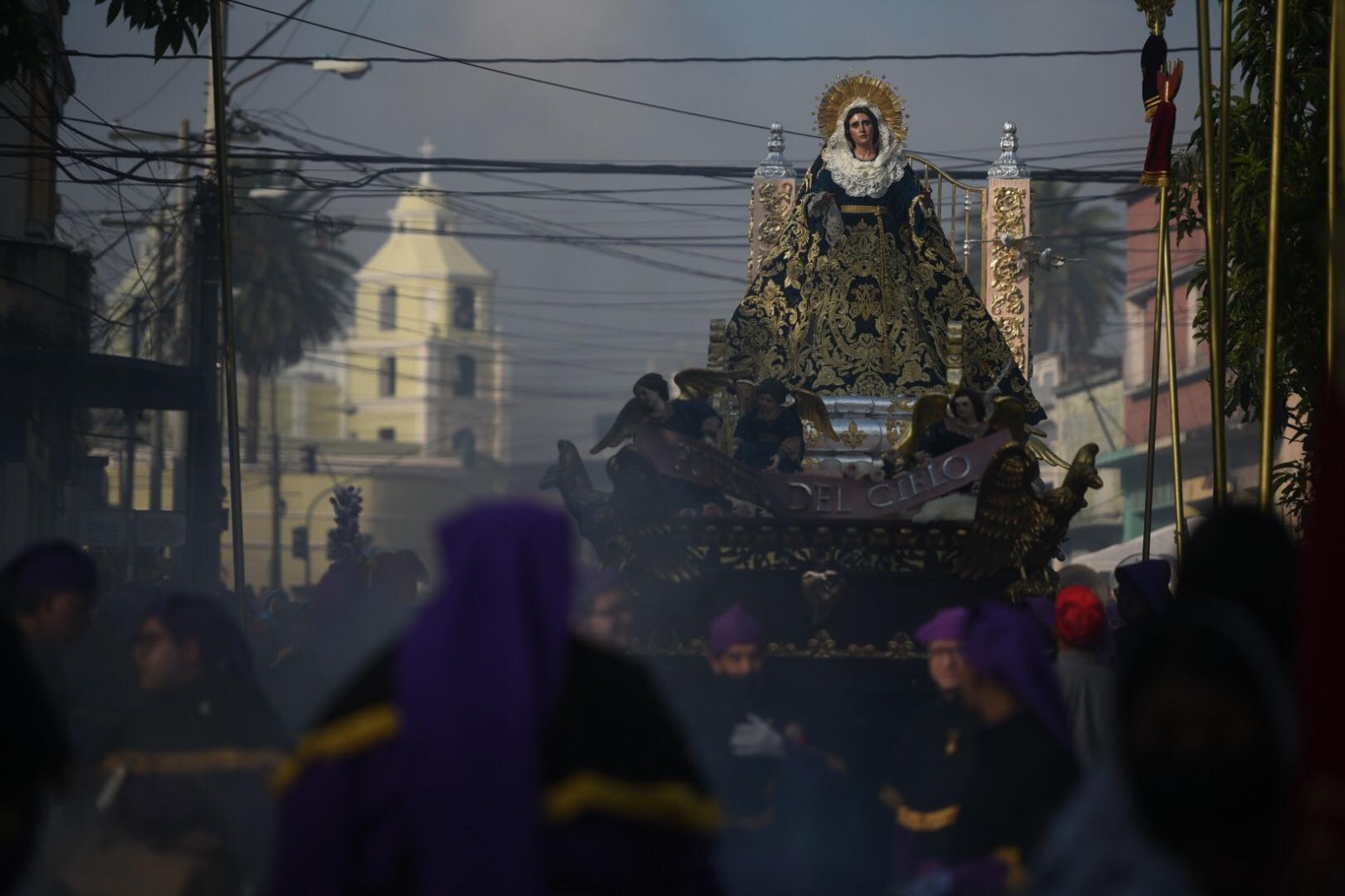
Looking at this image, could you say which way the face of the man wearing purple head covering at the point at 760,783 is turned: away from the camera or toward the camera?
toward the camera

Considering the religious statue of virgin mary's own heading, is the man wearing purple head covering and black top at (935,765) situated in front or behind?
in front

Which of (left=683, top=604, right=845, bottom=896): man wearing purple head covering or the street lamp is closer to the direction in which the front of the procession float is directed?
the man wearing purple head covering

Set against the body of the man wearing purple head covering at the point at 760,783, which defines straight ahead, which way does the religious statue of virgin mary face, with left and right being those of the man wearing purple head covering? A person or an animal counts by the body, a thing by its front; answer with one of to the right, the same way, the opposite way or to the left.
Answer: the same way

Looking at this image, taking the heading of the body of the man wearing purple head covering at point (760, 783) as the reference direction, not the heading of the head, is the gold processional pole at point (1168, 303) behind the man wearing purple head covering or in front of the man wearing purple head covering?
behind

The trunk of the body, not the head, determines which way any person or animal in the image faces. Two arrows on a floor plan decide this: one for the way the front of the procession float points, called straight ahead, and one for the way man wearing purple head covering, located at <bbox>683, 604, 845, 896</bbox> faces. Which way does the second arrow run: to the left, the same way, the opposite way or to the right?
the same way

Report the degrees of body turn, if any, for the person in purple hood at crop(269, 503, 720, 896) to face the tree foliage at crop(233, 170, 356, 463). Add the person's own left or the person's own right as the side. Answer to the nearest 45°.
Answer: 0° — they already face it

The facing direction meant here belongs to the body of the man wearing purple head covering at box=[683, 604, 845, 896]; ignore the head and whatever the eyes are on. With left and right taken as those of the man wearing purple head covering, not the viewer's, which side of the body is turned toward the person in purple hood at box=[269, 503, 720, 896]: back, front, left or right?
front

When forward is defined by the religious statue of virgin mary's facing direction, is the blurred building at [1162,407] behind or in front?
behind

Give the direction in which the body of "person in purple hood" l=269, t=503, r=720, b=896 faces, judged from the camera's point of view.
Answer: away from the camera

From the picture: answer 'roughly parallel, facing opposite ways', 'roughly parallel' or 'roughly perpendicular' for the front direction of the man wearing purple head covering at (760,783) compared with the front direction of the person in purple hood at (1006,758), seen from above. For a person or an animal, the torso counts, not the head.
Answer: roughly perpendicular

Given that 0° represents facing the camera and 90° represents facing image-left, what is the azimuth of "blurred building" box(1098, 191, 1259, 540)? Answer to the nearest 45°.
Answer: approximately 45°

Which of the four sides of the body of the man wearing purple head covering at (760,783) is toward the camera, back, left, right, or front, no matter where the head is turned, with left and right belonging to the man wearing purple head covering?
front

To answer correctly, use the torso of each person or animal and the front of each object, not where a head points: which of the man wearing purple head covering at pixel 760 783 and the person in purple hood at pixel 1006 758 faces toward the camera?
the man wearing purple head covering

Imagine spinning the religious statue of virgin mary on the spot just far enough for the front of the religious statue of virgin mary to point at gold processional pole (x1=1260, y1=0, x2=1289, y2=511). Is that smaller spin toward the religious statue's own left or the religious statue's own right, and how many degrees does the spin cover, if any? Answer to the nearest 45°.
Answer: approximately 45° to the religious statue's own left

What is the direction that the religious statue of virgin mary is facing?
toward the camera
